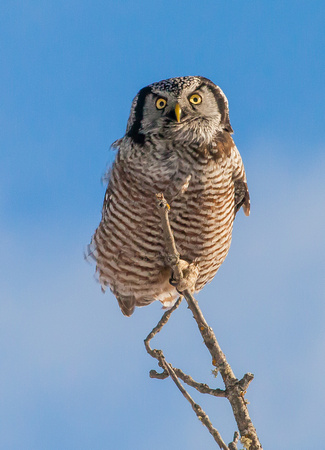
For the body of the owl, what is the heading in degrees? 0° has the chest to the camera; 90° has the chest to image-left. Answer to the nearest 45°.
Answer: approximately 0°
